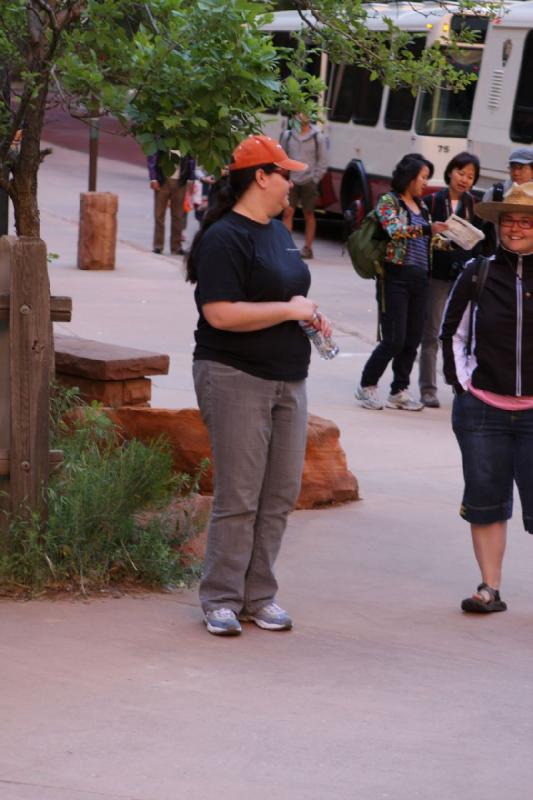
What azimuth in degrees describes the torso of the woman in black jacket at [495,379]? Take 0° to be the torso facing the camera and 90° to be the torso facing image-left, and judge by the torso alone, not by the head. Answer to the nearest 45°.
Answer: approximately 0°

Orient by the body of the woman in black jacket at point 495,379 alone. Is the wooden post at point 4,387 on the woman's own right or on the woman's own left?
on the woman's own right

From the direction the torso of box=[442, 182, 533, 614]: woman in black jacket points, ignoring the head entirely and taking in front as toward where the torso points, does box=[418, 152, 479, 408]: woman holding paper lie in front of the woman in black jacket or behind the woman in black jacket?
behind

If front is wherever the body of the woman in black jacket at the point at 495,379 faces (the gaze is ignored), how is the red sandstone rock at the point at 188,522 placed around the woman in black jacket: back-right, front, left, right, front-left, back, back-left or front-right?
right

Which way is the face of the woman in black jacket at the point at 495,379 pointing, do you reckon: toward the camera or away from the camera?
toward the camera

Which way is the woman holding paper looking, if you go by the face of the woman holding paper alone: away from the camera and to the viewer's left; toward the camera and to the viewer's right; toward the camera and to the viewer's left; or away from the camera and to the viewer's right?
toward the camera and to the viewer's left
